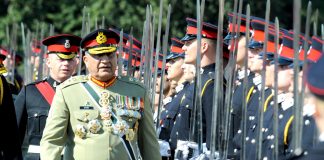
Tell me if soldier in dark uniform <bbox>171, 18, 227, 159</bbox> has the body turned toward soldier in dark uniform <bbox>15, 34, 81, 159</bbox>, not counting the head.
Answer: yes

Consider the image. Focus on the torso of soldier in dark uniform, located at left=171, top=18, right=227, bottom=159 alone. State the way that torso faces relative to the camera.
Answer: to the viewer's left

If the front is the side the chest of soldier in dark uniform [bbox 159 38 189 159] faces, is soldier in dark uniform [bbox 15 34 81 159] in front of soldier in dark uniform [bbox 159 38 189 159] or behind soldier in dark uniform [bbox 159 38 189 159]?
in front

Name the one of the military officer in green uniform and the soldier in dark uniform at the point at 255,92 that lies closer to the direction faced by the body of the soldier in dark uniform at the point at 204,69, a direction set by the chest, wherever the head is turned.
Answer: the military officer in green uniform

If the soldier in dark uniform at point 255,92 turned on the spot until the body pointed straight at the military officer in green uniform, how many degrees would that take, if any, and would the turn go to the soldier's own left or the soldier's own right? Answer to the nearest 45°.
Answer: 0° — they already face them

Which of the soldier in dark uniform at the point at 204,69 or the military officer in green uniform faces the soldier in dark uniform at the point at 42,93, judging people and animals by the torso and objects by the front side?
the soldier in dark uniform at the point at 204,69

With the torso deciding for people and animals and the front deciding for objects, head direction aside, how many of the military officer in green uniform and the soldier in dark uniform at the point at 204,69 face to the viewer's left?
1

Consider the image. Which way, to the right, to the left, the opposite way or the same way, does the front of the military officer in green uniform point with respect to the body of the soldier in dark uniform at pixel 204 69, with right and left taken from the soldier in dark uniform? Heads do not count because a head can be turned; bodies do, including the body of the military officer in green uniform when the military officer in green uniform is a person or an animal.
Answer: to the left

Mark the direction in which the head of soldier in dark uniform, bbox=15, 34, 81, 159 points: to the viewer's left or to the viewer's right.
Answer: to the viewer's right

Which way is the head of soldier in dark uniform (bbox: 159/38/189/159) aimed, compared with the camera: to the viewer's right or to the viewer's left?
to the viewer's left
